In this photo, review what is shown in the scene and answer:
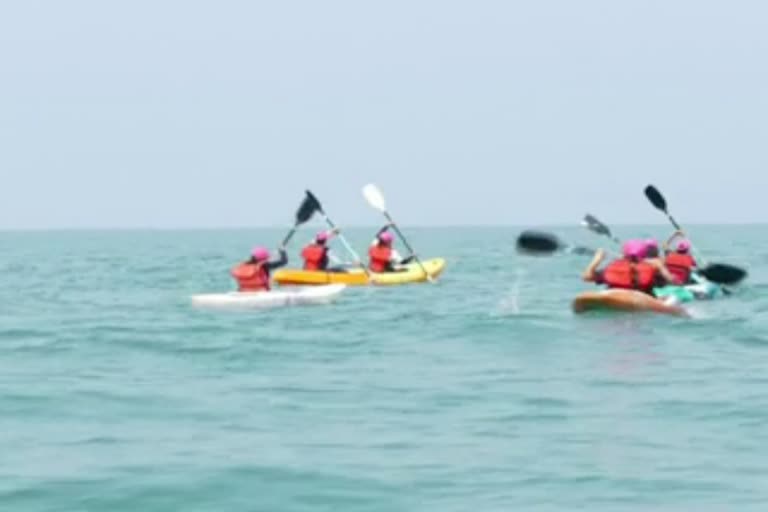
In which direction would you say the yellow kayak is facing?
to the viewer's right

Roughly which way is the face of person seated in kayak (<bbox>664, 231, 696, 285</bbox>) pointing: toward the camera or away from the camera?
away from the camera

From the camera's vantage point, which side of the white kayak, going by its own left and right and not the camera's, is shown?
right

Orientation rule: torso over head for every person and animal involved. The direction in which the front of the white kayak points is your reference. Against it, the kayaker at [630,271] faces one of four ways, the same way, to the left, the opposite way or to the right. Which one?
to the left

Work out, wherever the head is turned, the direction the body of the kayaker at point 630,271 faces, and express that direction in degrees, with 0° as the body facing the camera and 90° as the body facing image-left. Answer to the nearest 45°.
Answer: approximately 180°

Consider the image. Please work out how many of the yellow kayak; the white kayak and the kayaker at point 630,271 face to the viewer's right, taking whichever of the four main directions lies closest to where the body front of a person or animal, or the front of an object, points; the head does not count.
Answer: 2

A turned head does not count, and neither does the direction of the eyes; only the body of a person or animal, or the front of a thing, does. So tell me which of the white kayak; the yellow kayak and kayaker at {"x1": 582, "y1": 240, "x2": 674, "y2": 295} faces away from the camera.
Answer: the kayaker

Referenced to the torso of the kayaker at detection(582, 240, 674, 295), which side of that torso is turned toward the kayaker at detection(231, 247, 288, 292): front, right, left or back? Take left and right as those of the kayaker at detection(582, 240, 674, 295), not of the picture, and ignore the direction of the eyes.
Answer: left

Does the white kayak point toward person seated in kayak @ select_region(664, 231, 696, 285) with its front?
yes

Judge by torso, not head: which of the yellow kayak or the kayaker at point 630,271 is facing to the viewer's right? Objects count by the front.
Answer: the yellow kayak
